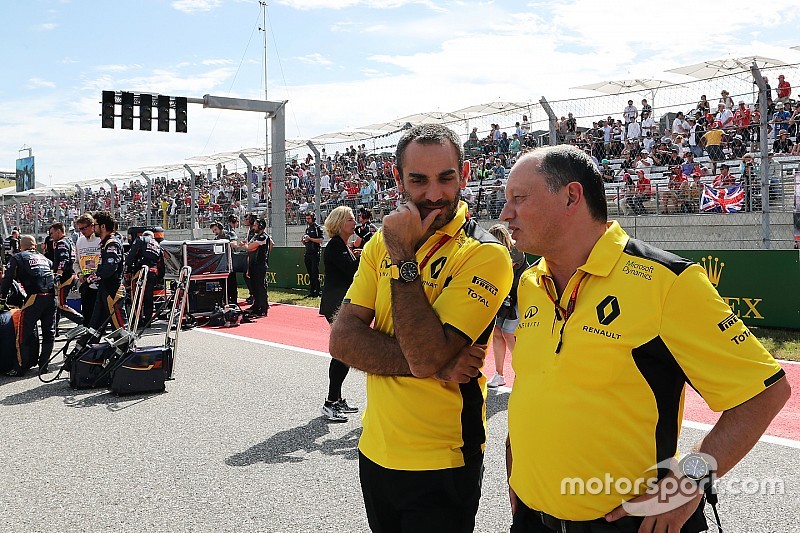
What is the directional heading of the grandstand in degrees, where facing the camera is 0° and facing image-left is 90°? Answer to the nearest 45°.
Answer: approximately 45°

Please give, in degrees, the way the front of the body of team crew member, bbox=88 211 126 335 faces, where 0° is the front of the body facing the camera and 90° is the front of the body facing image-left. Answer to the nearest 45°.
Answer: approximately 90°

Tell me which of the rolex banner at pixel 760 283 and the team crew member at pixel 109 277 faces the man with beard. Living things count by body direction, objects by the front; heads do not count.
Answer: the rolex banner

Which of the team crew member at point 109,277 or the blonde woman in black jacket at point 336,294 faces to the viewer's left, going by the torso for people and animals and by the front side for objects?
the team crew member at point 109,277

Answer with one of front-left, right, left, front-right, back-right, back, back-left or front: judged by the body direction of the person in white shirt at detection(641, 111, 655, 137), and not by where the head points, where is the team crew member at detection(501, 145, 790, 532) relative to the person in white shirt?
front-left

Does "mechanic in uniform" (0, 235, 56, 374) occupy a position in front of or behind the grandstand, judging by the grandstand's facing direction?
in front

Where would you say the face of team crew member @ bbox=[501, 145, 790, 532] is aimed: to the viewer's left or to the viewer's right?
to the viewer's left
